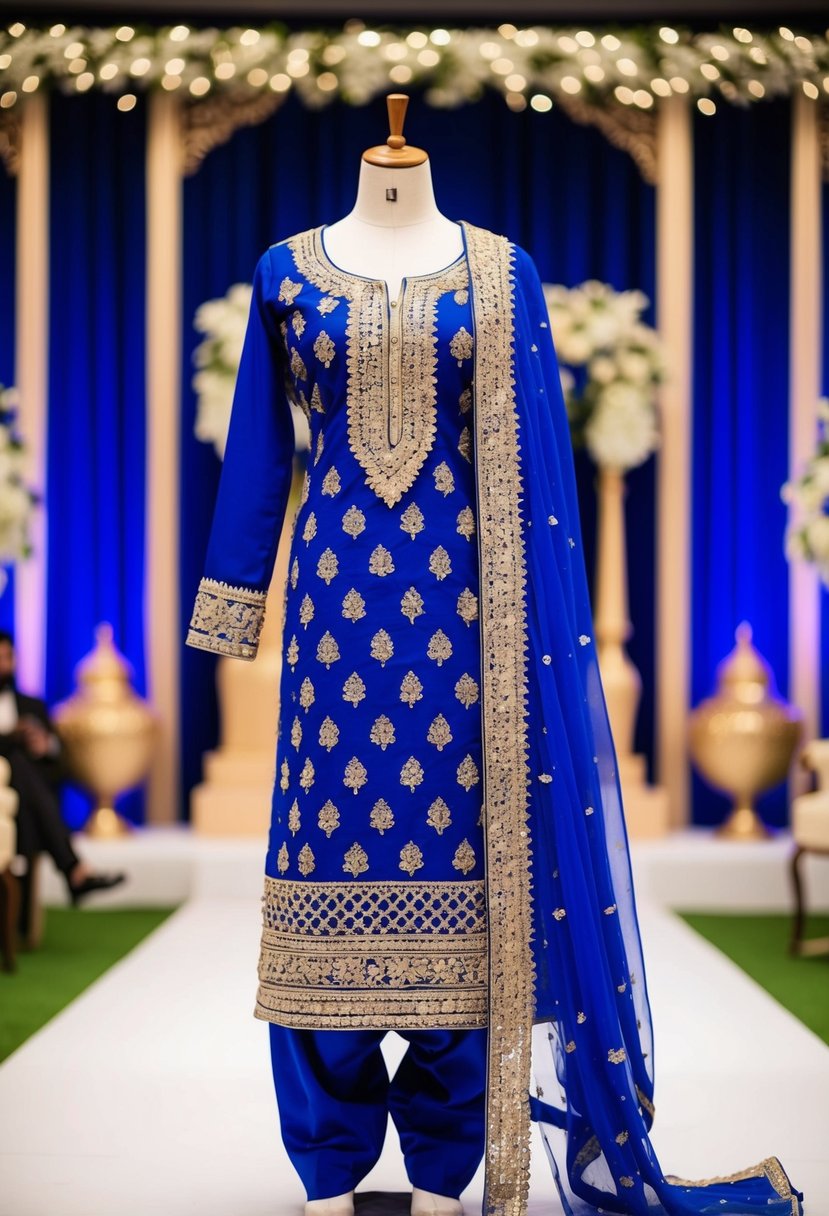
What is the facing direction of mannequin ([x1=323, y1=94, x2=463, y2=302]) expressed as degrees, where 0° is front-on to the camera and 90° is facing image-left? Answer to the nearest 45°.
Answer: approximately 0°

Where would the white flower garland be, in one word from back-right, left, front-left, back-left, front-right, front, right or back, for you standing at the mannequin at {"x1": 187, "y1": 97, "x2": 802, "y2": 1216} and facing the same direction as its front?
back

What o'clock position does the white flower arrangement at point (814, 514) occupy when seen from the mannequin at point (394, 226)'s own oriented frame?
The white flower arrangement is roughly at 7 o'clock from the mannequin.

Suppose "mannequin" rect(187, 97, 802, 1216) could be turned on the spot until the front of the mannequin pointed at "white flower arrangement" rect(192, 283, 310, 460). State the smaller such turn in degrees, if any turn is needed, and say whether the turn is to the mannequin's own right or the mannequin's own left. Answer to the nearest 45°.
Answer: approximately 180°

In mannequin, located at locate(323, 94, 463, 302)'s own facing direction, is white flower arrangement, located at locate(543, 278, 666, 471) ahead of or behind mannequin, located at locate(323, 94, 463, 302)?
behind

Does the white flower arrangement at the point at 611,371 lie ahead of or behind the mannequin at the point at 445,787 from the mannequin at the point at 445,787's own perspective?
behind

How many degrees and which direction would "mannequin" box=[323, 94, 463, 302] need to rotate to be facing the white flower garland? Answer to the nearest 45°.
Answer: approximately 180°

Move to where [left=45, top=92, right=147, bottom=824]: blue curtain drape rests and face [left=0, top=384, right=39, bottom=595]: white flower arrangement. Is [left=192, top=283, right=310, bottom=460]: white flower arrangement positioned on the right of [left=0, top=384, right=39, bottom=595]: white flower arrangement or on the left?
left

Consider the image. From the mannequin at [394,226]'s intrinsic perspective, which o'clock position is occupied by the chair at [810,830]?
The chair is roughly at 7 o'clock from the mannequin.

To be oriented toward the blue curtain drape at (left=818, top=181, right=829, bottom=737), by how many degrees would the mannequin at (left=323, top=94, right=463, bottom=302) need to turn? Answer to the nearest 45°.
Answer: approximately 135° to its left
